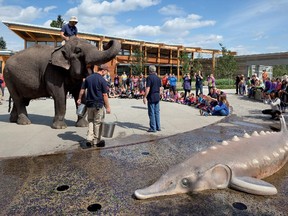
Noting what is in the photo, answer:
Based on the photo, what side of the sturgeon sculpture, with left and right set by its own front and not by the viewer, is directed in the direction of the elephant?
right

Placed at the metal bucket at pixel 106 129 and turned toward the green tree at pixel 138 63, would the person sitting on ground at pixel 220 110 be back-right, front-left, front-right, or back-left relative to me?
front-right

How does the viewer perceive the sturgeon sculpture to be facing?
facing the viewer and to the left of the viewer

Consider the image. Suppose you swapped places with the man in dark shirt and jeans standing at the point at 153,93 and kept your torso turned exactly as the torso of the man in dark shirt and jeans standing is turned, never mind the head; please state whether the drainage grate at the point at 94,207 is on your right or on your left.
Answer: on your left

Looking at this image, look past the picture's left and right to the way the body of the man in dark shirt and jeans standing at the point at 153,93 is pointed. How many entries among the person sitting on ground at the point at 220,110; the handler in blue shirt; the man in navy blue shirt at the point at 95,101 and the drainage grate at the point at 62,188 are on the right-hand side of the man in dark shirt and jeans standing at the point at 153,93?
1

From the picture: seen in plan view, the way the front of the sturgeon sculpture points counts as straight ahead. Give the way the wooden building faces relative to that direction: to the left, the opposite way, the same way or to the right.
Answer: to the left

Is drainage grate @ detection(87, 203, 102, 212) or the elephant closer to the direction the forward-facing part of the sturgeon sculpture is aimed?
the drainage grate

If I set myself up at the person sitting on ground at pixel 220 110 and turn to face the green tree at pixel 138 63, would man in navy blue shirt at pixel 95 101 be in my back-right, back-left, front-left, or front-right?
back-left

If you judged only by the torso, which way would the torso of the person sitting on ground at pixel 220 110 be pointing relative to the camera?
to the viewer's left

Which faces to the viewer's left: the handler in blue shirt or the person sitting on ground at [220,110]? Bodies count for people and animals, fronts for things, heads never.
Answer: the person sitting on ground

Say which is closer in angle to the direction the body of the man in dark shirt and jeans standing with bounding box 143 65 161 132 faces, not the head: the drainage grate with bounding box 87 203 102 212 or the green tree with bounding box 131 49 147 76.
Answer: the green tree
